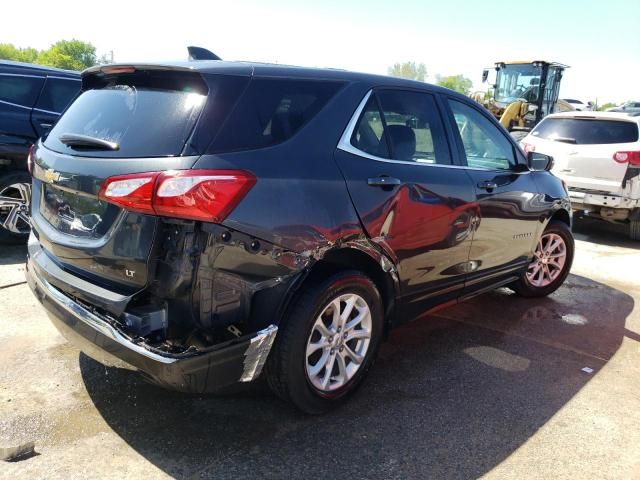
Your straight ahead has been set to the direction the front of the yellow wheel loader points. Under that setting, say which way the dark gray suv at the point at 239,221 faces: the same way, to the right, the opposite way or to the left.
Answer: the opposite way

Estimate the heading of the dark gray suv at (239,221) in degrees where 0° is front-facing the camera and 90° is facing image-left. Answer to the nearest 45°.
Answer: approximately 225°

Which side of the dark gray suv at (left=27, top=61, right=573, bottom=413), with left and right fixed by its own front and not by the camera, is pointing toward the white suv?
front

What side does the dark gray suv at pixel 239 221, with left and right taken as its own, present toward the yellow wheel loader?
front

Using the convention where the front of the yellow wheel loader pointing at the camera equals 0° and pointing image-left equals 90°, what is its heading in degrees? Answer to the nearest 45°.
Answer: approximately 45°

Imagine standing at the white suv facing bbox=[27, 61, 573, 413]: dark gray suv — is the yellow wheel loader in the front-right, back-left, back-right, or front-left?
back-right

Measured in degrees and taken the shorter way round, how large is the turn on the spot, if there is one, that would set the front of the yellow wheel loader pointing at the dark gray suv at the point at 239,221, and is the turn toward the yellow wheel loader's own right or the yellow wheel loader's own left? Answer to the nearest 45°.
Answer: approximately 45° to the yellow wheel loader's own left

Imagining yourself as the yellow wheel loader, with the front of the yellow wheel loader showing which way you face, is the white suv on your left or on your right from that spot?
on your left
